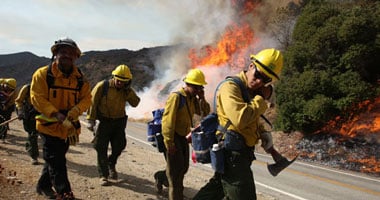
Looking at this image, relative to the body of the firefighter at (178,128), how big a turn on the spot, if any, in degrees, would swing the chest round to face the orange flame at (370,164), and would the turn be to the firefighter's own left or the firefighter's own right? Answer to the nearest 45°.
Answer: approximately 90° to the firefighter's own left

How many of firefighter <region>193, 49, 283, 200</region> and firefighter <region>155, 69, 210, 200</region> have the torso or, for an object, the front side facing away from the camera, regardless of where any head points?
0

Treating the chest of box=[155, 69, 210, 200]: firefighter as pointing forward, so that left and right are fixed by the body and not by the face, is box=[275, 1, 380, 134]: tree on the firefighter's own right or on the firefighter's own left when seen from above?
on the firefighter's own left

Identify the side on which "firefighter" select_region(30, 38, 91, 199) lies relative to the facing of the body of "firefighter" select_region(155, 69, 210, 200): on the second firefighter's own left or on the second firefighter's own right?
on the second firefighter's own right

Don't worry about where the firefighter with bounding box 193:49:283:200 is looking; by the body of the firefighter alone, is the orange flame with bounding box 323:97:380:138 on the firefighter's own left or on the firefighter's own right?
on the firefighter's own left
